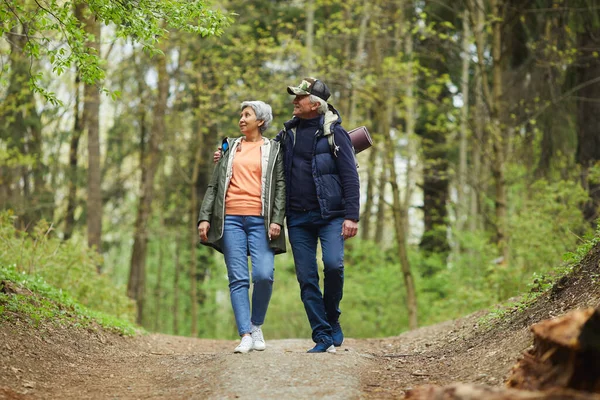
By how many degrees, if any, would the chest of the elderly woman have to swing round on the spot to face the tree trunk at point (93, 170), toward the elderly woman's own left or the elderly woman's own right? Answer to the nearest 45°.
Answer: approximately 180°

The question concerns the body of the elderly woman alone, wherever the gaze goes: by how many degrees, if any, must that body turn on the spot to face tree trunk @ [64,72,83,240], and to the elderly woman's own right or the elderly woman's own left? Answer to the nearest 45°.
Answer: approximately 180°

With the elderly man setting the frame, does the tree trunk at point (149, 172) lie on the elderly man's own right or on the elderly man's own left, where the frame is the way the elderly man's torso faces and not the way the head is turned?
on the elderly man's own right

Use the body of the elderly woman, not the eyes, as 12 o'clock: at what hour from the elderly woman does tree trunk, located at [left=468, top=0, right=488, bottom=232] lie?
The tree trunk is roughly at 7 o'clock from the elderly woman.

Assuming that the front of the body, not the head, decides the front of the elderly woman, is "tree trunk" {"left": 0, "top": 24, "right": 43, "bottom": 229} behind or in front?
behind

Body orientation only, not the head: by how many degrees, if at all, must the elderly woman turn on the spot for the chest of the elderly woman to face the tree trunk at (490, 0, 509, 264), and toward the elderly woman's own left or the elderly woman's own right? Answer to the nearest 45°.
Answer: approximately 135° to the elderly woman's own left

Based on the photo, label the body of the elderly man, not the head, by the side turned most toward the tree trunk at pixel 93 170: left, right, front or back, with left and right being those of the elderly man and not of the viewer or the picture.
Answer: right

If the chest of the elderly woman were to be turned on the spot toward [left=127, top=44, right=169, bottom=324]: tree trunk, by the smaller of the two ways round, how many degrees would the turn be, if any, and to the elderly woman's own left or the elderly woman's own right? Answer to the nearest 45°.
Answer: approximately 180°

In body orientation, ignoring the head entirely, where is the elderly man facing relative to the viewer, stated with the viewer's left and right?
facing the viewer and to the left of the viewer

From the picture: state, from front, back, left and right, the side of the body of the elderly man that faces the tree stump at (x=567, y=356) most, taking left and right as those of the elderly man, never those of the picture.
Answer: front

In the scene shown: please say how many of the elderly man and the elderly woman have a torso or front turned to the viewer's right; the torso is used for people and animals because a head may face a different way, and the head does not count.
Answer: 0

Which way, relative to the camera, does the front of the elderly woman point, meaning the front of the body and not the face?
toward the camera

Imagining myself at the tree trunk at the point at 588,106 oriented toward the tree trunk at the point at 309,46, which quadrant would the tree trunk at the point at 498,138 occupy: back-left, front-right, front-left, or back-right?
front-left

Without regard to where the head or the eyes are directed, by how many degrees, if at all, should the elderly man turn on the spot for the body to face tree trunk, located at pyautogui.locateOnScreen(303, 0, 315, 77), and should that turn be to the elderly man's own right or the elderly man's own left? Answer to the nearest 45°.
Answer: approximately 135° to the elderly man's own right
